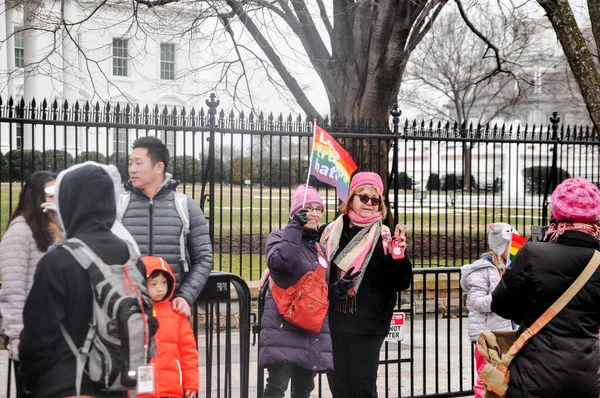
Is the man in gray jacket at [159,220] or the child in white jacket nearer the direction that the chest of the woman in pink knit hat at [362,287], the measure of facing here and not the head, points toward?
the man in gray jacket

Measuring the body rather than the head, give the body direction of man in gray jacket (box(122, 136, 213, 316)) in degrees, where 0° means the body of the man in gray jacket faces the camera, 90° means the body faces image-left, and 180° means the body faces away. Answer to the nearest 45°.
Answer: approximately 45°

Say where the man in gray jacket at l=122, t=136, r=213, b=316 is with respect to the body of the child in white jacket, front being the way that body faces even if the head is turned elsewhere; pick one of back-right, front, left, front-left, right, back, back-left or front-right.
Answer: back-right

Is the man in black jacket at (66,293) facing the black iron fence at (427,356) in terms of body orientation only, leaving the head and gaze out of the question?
no

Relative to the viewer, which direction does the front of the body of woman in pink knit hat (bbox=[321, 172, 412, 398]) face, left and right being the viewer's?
facing the viewer

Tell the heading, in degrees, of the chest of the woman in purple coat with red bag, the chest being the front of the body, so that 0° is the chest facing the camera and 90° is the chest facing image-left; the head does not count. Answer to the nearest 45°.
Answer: approximately 315°

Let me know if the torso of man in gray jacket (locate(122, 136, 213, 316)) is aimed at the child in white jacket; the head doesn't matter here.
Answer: no

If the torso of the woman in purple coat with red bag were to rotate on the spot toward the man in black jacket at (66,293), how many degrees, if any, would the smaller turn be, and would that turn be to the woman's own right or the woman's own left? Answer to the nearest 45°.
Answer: approximately 90° to the woman's own right

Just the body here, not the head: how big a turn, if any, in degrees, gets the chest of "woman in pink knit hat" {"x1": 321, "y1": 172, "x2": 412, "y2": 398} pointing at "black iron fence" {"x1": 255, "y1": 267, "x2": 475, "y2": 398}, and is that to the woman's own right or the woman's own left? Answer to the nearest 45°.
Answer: approximately 180°

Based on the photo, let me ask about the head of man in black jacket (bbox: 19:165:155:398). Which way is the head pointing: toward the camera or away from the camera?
away from the camera

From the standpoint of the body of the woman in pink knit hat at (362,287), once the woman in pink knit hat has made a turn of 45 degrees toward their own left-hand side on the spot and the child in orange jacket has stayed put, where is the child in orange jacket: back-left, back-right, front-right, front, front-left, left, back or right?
right

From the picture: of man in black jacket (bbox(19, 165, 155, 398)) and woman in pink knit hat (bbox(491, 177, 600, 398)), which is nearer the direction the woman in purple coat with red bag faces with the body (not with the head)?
the woman in pink knit hat

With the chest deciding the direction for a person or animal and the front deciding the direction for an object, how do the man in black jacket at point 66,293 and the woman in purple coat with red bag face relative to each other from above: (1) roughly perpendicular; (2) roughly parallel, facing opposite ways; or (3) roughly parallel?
roughly parallel, facing opposite ways

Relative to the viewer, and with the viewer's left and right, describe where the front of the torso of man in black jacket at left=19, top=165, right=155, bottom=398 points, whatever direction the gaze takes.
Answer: facing away from the viewer and to the left of the viewer
